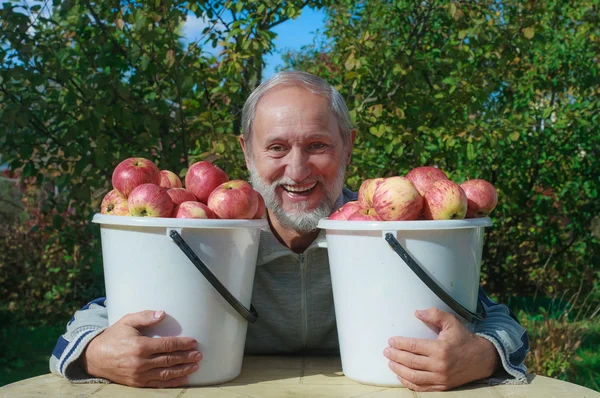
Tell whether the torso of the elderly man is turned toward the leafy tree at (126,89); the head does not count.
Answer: no

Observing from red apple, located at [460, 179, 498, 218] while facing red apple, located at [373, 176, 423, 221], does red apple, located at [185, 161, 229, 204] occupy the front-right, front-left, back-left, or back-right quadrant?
front-right

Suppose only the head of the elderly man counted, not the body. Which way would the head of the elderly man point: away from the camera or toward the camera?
toward the camera

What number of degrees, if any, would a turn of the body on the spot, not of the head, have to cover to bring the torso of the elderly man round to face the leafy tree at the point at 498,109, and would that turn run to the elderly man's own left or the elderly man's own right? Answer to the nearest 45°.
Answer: approximately 135° to the elderly man's own left

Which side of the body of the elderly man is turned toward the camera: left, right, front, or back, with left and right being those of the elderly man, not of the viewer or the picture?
front
